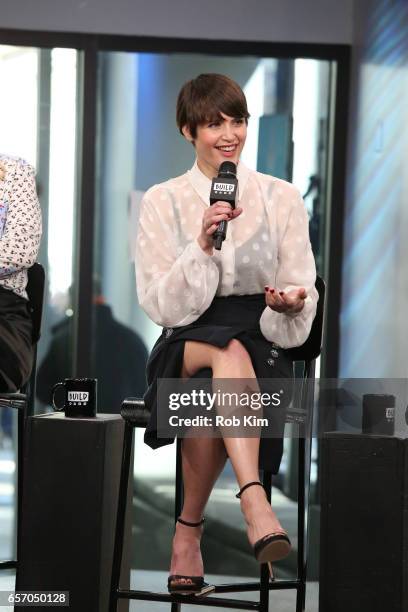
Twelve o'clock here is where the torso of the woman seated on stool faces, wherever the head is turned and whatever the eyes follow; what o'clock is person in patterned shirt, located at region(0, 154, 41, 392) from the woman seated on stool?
The person in patterned shirt is roughly at 4 o'clock from the woman seated on stool.

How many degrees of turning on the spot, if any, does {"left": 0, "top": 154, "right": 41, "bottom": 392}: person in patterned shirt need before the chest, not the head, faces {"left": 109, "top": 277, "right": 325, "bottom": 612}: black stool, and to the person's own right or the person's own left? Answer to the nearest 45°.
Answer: approximately 90° to the person's own left

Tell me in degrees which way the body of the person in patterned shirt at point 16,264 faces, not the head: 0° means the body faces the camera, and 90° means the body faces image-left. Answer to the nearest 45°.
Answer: approximately 45°

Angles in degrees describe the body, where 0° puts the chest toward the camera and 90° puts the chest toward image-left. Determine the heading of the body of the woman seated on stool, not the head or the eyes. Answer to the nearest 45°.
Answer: approximately 0°

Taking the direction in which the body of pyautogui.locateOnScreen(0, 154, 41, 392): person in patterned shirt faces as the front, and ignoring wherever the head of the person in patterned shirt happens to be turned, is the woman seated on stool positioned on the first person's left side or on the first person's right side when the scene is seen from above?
on the first person's left side
